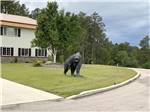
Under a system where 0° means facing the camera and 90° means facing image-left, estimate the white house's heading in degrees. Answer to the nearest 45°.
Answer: approximately 0°

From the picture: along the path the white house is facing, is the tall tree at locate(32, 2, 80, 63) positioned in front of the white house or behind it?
in front
